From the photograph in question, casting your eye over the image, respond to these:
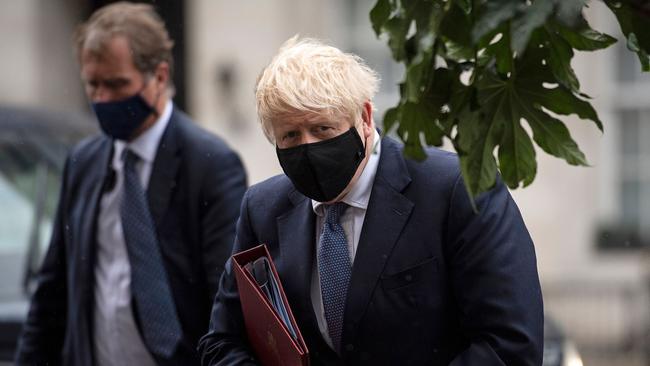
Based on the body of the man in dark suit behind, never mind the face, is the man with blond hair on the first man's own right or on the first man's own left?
on the first man's own left

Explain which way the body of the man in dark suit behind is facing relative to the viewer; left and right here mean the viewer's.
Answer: facing the viewer and to the left of the viewer

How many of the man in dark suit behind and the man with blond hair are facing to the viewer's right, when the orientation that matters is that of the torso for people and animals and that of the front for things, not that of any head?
0

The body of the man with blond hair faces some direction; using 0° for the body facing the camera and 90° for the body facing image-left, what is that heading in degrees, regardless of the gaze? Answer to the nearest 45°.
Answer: approximately 45°
